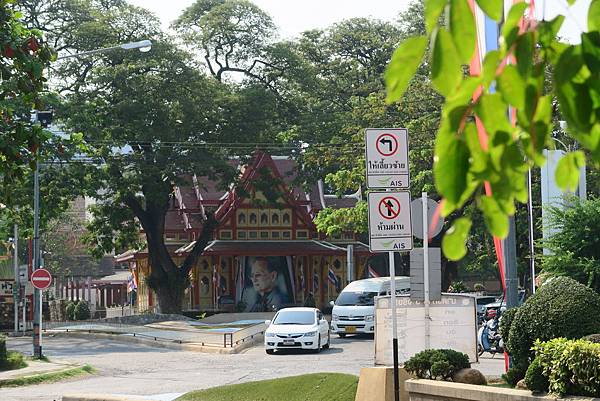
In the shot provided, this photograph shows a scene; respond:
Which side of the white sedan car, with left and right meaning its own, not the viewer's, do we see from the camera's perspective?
front

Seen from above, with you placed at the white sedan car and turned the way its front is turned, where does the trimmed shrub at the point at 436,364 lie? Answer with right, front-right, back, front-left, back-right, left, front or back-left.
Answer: front

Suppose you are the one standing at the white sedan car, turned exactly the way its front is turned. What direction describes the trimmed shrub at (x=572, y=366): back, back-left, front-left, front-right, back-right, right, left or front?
front

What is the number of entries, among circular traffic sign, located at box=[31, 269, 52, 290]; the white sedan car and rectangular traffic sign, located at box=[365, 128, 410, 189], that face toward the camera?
3

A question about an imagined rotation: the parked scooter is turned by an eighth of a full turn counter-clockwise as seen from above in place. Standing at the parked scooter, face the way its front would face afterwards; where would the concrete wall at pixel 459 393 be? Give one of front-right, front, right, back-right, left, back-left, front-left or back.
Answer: front

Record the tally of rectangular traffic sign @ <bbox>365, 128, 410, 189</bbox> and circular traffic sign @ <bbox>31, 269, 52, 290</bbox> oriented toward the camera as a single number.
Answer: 2

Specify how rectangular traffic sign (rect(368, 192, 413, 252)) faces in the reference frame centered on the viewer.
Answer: facing the viewer

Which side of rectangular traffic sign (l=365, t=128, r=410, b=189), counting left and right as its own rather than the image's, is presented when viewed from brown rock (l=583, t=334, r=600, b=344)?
left

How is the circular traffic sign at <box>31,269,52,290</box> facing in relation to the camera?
toward the camera
